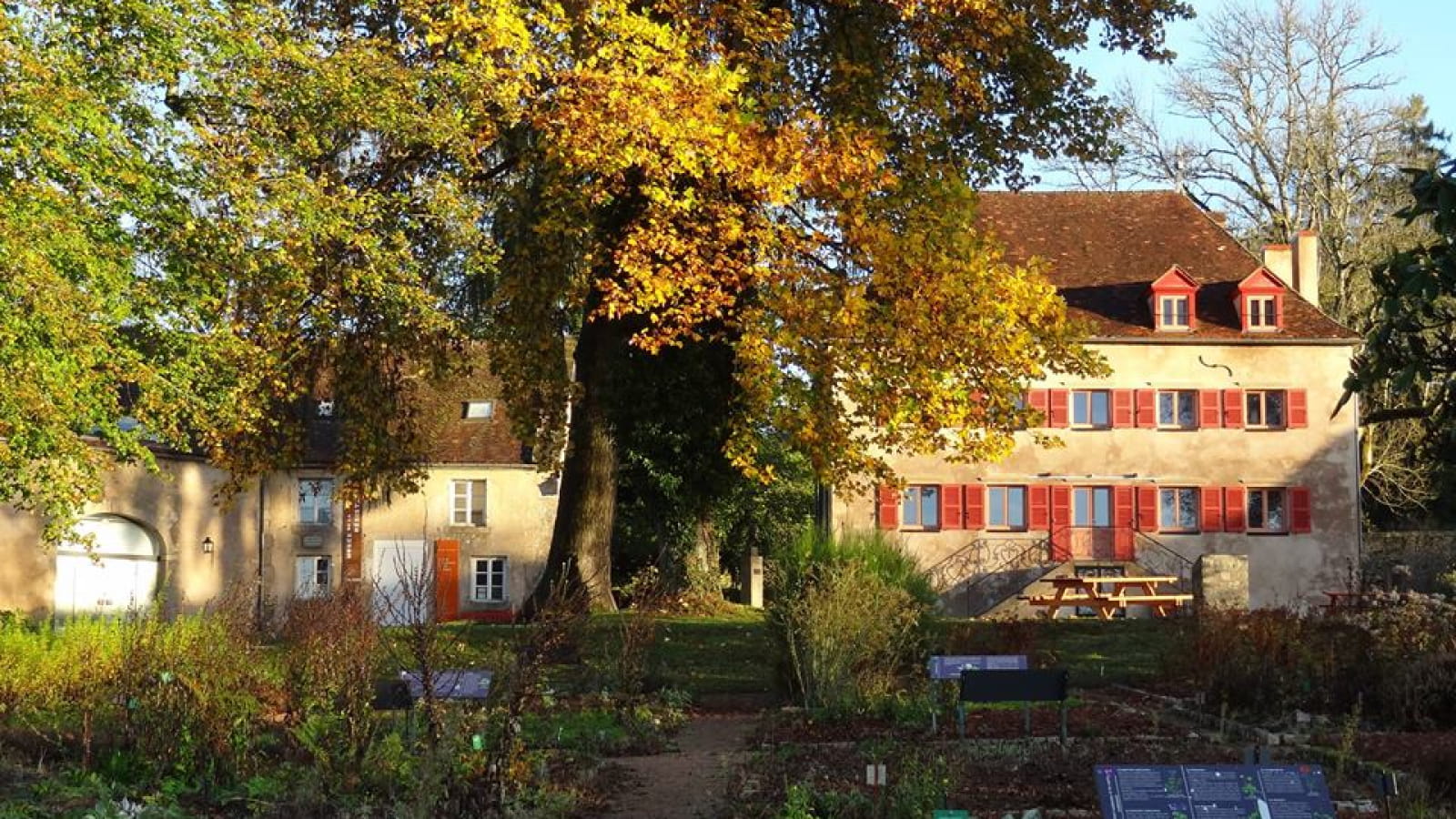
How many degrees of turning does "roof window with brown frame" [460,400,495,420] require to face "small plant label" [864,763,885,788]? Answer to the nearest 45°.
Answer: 0° — it already faces it

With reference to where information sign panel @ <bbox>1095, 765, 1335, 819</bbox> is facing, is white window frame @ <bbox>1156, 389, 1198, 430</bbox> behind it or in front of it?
behind

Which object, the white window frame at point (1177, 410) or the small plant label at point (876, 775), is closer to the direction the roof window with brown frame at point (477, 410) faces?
the small plant label

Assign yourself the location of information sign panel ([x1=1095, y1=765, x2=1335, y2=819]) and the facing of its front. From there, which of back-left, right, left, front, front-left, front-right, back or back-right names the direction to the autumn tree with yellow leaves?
back-right

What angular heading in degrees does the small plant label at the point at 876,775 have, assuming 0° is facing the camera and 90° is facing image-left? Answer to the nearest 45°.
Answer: approximately 0°

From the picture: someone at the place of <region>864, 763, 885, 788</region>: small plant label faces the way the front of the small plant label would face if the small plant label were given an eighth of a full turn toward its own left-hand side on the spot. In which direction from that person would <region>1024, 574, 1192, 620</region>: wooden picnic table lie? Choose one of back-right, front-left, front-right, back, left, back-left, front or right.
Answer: back-left
